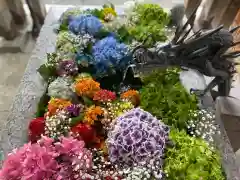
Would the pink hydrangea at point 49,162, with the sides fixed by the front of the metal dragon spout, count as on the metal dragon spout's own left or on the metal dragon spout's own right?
on the metal dragon spout's own left

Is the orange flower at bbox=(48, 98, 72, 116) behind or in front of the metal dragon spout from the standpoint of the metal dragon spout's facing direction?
in front

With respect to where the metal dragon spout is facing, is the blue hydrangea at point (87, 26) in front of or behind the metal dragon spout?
in front

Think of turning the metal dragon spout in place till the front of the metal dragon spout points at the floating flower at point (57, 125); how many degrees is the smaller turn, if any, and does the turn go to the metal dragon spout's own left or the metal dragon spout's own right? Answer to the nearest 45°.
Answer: approximately 45° to the metal dragon spout's own left

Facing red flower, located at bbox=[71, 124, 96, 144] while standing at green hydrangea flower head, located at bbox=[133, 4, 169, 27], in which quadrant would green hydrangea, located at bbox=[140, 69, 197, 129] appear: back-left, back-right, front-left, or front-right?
front-left

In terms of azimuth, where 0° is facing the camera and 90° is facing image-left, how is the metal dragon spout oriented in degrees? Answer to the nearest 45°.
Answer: approximately 90°
